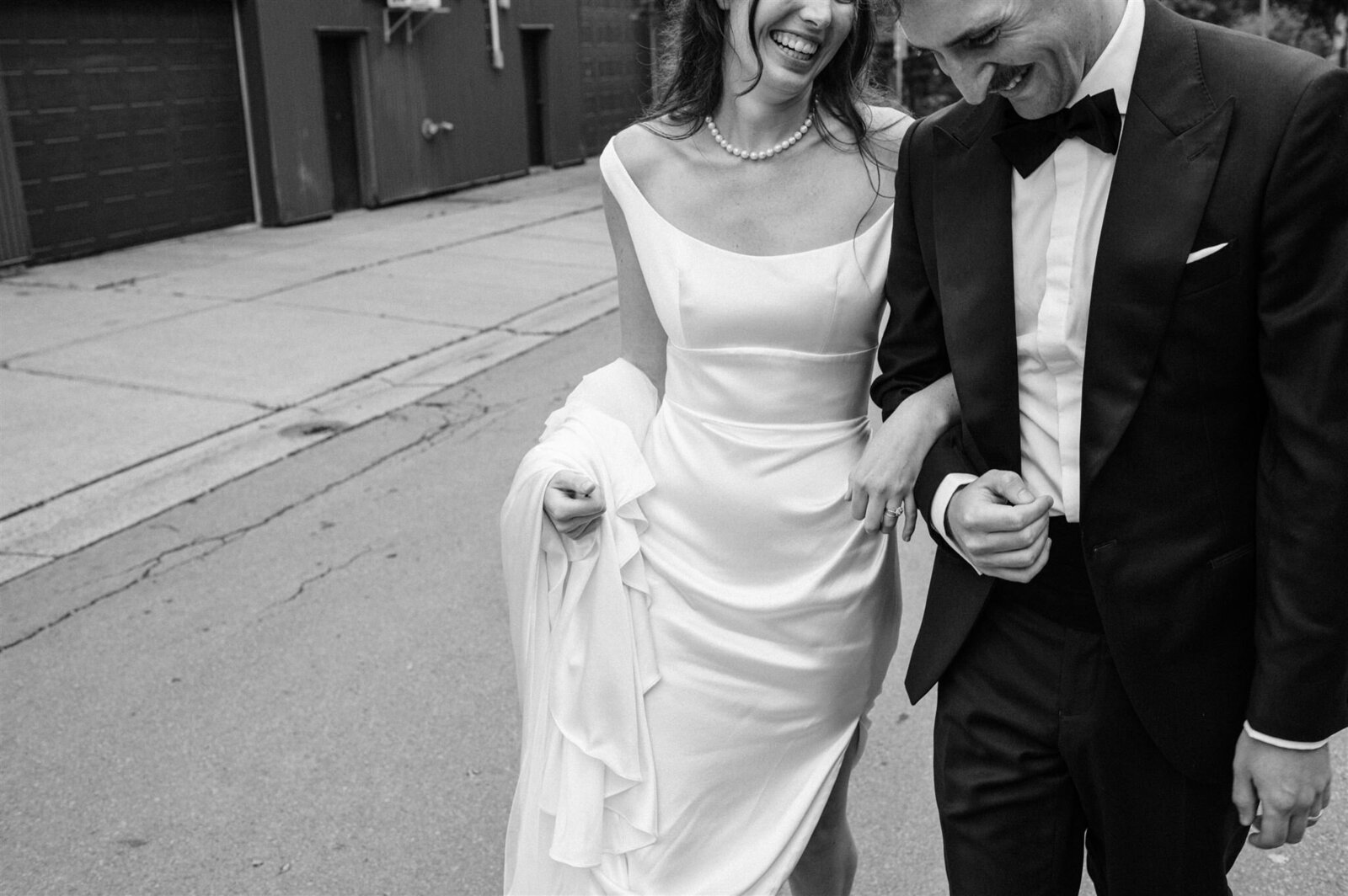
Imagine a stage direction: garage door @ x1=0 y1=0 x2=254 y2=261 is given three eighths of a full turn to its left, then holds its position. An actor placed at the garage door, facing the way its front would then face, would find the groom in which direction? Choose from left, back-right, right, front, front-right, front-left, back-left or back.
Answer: back

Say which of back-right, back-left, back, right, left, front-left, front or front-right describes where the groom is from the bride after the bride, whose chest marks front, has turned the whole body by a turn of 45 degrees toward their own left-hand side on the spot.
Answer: front

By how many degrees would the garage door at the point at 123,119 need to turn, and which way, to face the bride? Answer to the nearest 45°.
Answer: approximately 45° to its right

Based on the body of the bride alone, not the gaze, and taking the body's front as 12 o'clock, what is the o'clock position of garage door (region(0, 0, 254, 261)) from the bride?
The garage door is roughly at 5 o'clock from the bride.

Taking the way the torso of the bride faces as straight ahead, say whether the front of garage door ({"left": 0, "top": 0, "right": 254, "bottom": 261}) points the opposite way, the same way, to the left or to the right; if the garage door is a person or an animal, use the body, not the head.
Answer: to the left

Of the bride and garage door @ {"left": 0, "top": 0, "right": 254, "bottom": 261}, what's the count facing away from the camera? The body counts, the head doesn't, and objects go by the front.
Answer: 0

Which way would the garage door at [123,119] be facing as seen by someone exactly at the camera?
facing the viewer and to the right of the viewer

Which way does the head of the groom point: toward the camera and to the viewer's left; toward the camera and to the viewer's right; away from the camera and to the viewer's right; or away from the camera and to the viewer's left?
toward the camera and to the viewer's left

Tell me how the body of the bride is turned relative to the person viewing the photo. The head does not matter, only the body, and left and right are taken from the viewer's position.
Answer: facing the viewer
